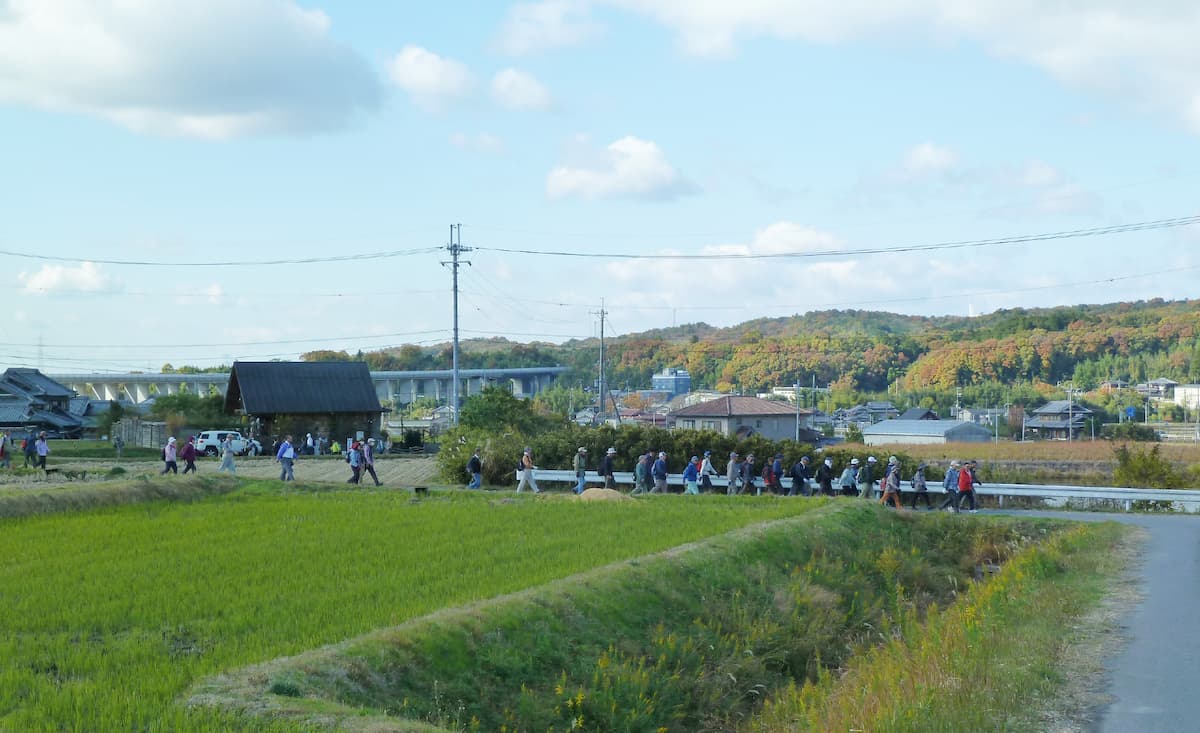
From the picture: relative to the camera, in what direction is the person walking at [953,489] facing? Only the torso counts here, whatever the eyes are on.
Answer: to the viewer's right

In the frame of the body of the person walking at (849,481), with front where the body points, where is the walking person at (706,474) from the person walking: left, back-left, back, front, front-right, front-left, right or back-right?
back

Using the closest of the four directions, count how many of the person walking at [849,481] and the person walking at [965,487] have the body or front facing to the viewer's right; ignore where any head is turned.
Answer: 2

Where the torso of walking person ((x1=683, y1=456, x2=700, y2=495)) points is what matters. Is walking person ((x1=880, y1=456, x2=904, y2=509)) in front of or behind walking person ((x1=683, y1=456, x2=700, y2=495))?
in front

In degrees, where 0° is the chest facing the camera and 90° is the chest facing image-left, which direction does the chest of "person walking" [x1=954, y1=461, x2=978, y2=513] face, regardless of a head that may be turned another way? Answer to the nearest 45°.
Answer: approximately 270°

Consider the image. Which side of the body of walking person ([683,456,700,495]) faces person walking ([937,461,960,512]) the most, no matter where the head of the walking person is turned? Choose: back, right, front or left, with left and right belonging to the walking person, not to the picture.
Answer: front

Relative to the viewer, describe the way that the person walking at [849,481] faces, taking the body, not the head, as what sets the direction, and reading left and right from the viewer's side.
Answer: facing to the right of the viewer

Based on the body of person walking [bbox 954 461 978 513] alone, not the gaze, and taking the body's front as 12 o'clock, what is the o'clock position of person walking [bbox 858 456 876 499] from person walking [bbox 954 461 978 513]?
person walking [bbox 858 456 876 499] is roughly at 7 o'clock from person walking [bbox 954 461 978 513].

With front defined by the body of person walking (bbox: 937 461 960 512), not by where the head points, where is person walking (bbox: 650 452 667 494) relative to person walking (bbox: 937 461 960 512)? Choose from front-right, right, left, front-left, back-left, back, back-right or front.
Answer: back
